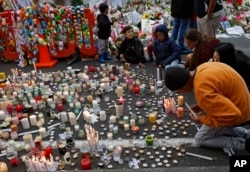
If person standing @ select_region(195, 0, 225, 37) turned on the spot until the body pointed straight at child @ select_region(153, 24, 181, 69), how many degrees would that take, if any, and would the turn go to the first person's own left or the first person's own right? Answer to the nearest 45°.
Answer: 0° — they already face them

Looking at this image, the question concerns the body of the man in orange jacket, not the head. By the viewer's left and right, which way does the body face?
facing to the left of the viewer

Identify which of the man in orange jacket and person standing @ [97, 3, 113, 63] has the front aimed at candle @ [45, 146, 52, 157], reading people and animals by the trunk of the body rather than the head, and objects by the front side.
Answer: the man in orange jacket

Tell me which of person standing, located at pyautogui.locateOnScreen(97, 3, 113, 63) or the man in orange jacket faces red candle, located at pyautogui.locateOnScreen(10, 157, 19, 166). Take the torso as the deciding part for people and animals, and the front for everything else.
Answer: the man in orange jacket
